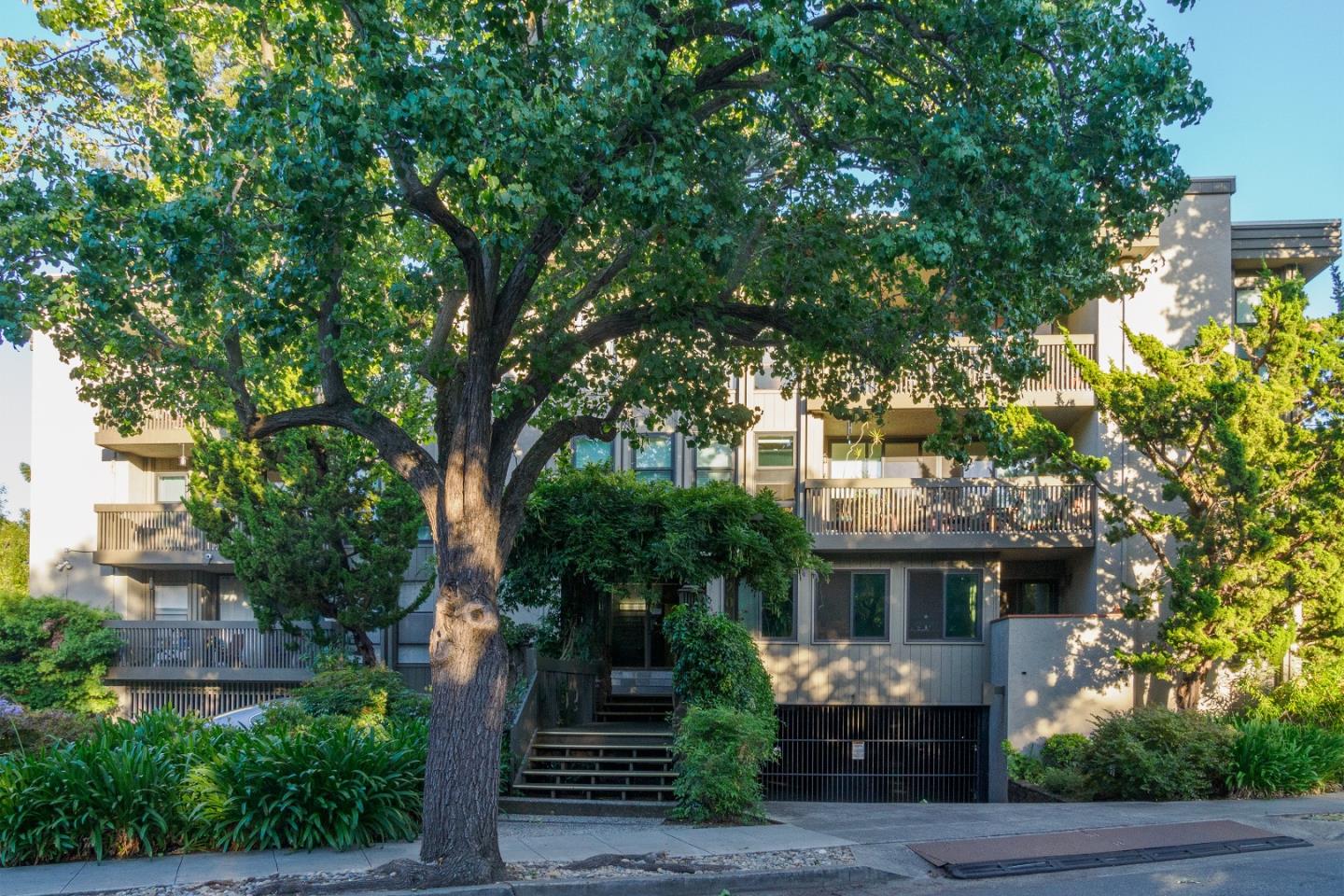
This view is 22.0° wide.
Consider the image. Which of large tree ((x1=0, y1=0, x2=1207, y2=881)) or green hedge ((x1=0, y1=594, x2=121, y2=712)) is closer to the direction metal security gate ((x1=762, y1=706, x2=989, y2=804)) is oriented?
the large tree

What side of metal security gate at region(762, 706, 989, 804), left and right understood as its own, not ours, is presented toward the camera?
front

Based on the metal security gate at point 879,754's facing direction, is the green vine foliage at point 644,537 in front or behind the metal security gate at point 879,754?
in front

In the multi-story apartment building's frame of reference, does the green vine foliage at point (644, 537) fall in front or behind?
in front

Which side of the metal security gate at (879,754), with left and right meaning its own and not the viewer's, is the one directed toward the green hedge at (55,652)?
right

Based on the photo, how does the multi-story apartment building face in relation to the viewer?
toward the camera
